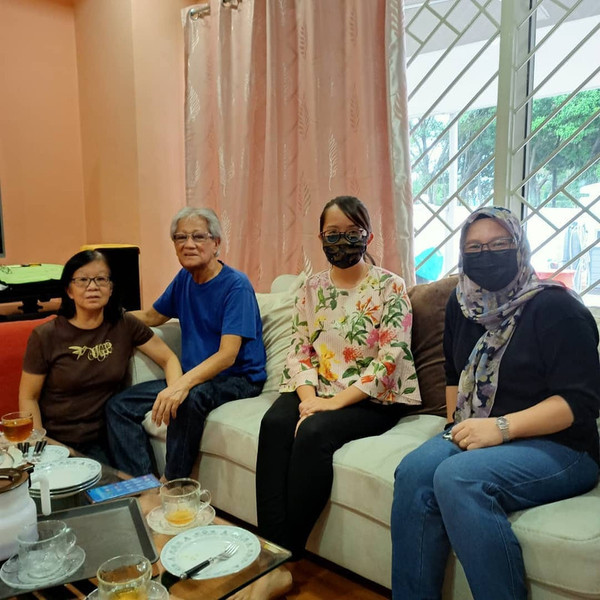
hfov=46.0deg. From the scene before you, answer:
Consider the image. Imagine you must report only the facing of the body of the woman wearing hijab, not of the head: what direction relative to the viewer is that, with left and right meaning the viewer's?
facing the viewer and to the left of the viewer

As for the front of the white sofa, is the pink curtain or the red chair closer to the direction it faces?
the red chair

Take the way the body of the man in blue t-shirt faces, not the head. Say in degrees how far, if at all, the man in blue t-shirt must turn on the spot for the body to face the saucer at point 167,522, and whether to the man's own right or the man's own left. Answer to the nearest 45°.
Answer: approximately 45° to the man's own left

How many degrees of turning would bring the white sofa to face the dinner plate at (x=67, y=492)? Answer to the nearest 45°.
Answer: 0° — it already faces it

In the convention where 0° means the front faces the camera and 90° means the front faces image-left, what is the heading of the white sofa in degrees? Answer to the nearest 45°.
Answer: approximately 45°

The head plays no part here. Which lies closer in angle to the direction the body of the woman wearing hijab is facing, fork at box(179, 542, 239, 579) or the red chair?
the fork

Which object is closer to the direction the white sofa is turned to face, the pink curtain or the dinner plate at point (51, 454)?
the dinner plate

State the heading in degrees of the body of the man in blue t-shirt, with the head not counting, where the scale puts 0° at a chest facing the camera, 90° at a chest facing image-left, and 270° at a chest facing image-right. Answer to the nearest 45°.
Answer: approximately 45°

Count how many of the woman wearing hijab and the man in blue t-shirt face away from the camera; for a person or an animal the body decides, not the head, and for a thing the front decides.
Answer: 0

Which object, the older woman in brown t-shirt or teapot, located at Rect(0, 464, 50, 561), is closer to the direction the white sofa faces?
the teapot

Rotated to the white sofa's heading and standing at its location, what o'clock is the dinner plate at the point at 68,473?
The dinner plate is roughly at 1 o'clock from the white sofa.
